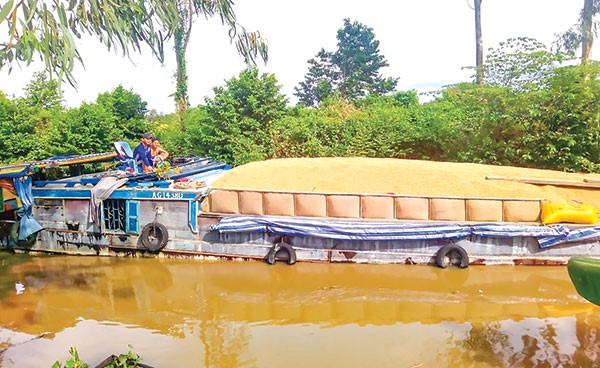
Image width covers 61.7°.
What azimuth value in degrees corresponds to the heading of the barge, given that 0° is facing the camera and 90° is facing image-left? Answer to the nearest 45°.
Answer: approximately 270°

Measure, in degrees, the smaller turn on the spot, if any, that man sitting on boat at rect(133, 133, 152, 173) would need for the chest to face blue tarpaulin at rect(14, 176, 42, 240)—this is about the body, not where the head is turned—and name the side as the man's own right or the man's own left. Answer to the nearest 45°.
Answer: approximately 135° to the man's own right

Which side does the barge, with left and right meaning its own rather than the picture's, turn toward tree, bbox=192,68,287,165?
left

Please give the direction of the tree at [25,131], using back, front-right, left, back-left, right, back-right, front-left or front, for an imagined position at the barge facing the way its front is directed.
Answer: back-left

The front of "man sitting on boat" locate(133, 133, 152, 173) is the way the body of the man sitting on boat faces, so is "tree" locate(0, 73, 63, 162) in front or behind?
behind

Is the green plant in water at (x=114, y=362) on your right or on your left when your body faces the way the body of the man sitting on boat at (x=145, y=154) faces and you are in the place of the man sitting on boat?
on your right

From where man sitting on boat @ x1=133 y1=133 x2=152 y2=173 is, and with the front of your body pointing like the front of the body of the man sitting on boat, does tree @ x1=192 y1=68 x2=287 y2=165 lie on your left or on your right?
on your left

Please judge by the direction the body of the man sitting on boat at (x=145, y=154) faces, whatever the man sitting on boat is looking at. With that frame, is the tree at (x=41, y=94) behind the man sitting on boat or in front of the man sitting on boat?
behind

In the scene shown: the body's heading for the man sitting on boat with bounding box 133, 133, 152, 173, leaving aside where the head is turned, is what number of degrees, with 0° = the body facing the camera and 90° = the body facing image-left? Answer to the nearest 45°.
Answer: approximately 315°
